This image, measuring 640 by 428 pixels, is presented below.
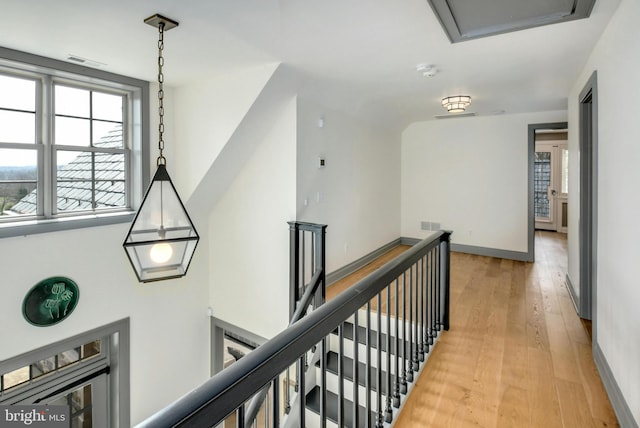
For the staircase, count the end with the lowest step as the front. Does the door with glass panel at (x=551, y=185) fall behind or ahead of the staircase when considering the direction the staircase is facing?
behind

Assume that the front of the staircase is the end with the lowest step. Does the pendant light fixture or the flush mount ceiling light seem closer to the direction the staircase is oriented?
the pendant light fixture

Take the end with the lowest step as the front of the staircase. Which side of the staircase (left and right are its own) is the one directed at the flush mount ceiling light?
back

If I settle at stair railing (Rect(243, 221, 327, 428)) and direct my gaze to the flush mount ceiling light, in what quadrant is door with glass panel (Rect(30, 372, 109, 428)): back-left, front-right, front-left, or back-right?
back-left

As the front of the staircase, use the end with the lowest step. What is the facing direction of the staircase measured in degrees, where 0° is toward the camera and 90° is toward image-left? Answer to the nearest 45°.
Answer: approximately 45°
